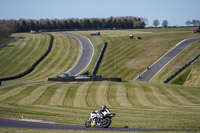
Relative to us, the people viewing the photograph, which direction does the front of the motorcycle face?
facing to the left of the viewer
